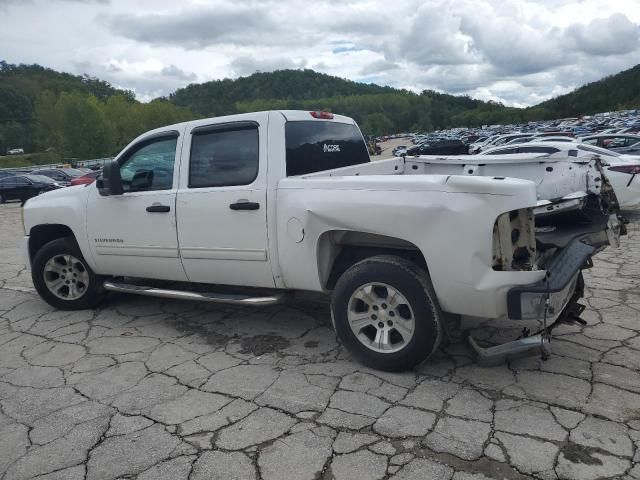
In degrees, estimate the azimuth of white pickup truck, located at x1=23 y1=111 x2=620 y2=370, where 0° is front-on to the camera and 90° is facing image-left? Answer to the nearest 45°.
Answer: approximately 135°

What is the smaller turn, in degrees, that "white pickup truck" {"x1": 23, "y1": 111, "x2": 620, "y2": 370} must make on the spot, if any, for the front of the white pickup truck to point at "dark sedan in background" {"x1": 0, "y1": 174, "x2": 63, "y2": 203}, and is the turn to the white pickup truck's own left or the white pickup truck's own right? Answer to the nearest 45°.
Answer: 0° — it already faces it

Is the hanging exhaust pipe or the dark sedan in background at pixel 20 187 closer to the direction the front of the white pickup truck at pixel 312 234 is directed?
the dark sedan in background
